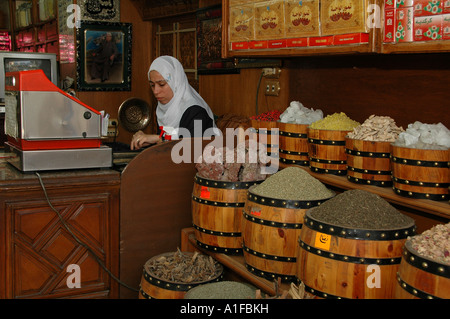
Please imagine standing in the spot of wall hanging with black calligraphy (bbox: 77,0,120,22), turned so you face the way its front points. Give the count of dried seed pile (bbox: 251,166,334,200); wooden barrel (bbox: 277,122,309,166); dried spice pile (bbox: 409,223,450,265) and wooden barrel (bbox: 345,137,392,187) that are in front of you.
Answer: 4

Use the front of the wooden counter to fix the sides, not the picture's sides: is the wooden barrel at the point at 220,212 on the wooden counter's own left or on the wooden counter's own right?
on the wooden counter's own left

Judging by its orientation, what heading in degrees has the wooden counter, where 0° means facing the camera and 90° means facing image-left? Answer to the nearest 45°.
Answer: approximately 0°

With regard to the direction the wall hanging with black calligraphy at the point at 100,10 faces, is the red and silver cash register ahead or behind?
ahead

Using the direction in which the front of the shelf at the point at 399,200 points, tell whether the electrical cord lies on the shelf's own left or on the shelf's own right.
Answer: on the shelf's own right
